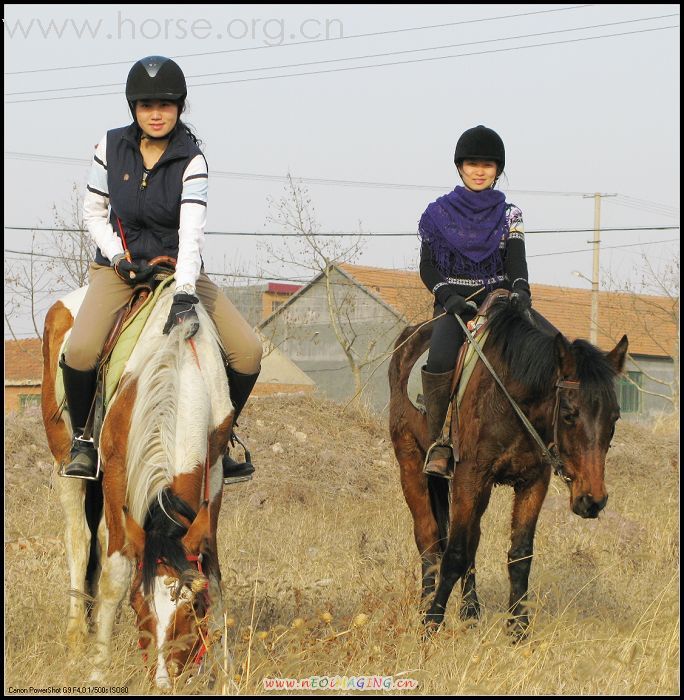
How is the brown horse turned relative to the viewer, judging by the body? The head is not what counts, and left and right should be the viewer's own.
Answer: facing the viewer and to the right of the viewer

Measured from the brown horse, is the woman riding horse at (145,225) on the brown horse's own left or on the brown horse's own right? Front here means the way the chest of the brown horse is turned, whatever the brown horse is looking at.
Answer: on the brown horse's own right

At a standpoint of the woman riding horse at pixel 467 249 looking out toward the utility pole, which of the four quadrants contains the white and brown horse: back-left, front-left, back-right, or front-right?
back-left

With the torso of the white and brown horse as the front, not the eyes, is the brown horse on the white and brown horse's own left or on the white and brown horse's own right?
on the white and brown horse's own left

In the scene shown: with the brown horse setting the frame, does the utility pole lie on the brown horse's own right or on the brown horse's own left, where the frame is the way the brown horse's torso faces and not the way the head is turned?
on the brown horse's own left

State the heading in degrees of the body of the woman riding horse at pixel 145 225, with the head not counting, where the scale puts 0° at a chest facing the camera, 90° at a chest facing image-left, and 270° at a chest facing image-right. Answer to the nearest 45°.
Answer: approximately 0°

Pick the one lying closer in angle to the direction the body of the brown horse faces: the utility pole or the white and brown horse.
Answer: the white and brown horse

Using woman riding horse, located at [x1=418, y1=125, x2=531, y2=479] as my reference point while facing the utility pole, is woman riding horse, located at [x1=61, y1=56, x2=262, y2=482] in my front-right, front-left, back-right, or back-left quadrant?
back-left

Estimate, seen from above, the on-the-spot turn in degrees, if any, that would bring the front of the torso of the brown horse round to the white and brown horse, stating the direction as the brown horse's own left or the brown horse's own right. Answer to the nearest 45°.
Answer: approximately 90° to the brown horse's own right

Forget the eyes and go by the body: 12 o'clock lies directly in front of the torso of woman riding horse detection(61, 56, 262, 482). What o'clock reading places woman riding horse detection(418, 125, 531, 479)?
woman riding horse detection(418, 125, 531, 479) is roughly at 8 o'clock from woman riding horse detection(61, 56, 262, 482).
